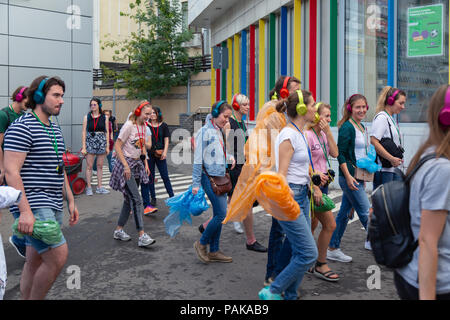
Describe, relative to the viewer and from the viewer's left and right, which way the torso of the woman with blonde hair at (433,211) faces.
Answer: facing to the right of the viewer

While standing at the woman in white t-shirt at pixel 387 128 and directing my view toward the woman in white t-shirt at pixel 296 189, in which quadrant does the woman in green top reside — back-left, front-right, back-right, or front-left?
front-right

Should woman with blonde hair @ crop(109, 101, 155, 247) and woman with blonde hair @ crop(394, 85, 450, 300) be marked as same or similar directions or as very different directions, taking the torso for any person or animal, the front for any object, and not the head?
same or similar directions

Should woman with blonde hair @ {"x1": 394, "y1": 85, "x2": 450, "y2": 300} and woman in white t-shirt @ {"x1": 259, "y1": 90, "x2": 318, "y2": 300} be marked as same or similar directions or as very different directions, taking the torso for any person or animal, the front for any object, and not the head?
same or similar directions

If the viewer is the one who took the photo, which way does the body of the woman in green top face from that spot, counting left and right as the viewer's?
facing the viewer and to the right of the viewer

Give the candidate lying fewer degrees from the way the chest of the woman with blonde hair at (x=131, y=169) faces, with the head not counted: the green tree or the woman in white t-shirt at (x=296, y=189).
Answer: the woman in white t-shirt

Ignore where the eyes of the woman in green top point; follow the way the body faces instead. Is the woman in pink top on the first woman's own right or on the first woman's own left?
on the first woman's own right
